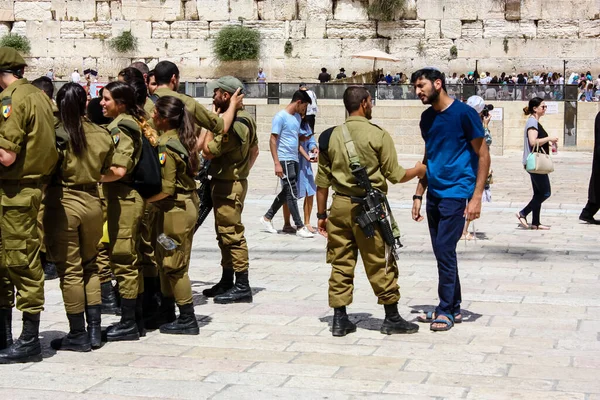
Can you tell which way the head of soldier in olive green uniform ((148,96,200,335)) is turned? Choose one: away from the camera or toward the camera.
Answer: away from the camera

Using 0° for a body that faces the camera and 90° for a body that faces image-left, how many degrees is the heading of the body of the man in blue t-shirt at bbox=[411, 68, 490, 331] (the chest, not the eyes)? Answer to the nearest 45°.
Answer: approximately 45°

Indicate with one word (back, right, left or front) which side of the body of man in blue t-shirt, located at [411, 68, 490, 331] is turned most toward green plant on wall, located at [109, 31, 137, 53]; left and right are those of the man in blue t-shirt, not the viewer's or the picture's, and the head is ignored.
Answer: right

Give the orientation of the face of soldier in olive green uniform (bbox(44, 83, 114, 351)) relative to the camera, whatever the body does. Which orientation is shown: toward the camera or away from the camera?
away from the camera

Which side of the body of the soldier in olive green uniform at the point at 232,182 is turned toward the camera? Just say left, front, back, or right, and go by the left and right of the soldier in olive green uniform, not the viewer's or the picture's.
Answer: left
